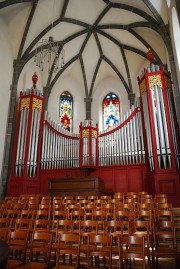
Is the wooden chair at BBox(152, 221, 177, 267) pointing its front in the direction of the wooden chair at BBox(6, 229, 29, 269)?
no

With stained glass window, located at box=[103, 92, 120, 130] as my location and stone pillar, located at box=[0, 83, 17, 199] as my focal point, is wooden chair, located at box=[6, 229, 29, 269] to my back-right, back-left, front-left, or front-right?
front-left

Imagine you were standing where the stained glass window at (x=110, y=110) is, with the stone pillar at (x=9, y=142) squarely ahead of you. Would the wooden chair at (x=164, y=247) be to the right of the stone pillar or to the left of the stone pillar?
left

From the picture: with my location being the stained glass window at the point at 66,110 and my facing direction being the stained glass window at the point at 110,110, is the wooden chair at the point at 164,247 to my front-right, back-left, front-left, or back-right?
front-right

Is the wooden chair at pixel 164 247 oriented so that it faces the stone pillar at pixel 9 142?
no

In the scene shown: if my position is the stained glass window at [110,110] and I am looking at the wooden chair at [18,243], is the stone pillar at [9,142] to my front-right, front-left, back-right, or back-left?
front-right
